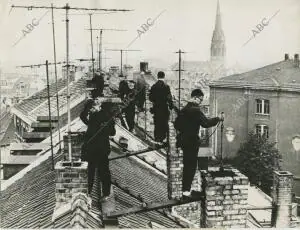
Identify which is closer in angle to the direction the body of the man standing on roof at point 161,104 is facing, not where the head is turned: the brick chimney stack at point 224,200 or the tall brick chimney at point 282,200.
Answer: the tall brick chimney

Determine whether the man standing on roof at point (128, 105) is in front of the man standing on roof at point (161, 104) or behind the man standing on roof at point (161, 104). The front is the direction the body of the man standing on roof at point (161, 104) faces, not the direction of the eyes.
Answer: in front

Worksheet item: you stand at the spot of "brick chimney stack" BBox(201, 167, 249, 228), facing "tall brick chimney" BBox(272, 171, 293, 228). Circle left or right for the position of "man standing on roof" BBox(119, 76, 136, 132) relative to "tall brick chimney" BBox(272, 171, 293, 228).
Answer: left

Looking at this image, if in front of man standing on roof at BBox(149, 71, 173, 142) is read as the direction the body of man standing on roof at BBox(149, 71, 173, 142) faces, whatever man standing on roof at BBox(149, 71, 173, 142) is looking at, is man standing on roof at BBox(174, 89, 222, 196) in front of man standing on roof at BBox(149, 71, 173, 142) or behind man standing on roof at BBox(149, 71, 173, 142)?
behind

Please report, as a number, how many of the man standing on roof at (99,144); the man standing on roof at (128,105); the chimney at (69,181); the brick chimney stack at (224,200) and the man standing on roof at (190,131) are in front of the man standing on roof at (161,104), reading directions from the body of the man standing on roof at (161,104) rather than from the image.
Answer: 1

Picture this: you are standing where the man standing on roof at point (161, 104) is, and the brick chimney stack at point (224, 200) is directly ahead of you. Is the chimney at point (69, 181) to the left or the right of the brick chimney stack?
right

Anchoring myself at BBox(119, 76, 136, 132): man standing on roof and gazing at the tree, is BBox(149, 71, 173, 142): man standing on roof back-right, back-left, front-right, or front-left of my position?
back-right

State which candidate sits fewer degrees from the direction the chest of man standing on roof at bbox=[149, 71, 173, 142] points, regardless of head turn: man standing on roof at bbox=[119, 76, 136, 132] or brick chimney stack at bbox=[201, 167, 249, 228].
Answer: the man standing on roof

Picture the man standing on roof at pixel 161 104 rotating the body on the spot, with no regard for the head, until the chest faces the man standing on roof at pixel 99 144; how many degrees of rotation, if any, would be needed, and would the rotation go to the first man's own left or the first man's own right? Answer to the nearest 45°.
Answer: approximately 135° to the first man's own left

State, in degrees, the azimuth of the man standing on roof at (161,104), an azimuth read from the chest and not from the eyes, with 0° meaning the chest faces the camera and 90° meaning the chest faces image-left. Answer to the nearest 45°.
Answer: approximately 180°
